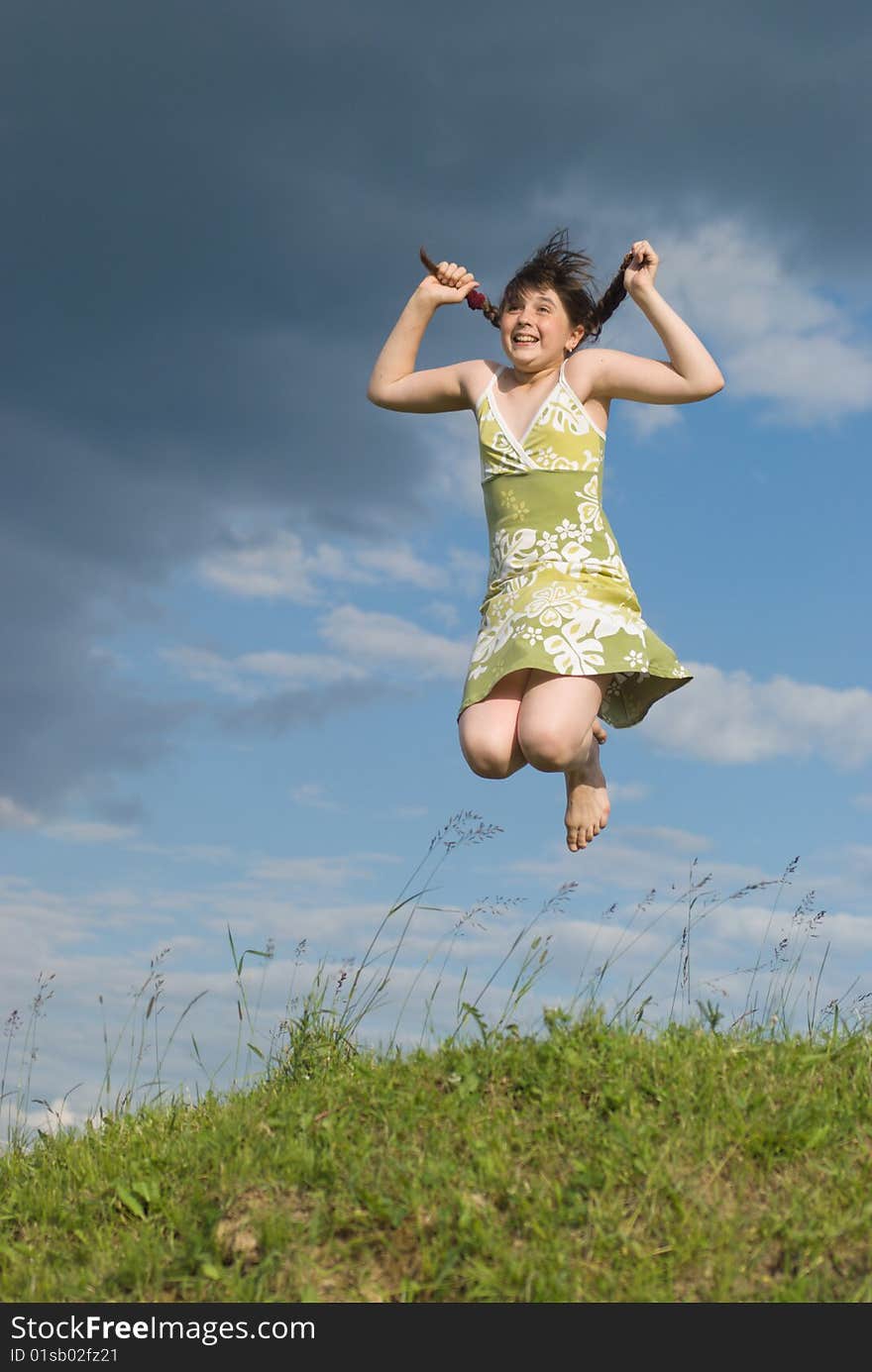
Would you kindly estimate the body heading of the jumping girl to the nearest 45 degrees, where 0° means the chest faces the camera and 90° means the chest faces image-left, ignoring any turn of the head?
approximately 45°
